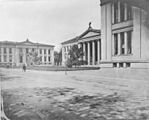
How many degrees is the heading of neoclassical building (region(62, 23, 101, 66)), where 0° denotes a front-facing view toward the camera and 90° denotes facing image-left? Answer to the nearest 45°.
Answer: approximately 45°

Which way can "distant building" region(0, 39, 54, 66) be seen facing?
toward the camera

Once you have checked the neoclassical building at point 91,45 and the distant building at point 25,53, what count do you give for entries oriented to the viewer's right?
0
